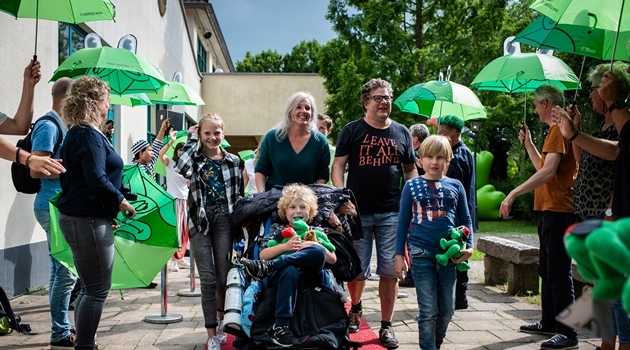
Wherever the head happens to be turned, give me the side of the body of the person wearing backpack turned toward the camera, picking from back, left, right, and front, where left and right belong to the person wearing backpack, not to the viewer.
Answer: right

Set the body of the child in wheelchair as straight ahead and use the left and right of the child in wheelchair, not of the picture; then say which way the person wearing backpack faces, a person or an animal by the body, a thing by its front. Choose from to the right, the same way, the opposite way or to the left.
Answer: to the left

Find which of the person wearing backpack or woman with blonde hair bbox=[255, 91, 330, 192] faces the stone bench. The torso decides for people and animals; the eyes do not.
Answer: the person wearing backpack

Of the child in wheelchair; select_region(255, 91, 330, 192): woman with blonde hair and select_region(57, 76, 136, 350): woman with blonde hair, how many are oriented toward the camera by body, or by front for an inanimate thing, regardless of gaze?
2

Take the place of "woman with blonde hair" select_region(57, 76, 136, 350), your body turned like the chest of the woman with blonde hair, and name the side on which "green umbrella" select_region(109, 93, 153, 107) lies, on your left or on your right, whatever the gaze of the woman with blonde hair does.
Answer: on your left

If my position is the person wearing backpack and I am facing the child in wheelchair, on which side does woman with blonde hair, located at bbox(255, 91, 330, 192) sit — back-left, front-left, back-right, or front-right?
front-left

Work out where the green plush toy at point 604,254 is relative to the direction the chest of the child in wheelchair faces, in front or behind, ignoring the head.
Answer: in front

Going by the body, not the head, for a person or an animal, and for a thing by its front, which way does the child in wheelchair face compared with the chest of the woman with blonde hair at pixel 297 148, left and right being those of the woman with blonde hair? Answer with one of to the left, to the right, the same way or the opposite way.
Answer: the same way

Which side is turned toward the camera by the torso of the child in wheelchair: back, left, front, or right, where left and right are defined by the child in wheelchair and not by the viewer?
front

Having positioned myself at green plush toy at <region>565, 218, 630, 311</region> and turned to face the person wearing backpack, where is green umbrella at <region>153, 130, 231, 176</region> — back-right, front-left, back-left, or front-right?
front-right

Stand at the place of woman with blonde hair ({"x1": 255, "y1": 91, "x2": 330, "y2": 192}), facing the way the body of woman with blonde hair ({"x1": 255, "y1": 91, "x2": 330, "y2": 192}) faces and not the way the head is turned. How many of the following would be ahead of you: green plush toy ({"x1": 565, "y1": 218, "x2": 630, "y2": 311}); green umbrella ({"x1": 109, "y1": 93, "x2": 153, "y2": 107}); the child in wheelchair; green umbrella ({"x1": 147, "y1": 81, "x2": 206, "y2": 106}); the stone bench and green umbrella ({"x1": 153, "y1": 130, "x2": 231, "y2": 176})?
2

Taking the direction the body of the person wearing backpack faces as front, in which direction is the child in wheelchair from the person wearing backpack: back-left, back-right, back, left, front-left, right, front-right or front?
front-right

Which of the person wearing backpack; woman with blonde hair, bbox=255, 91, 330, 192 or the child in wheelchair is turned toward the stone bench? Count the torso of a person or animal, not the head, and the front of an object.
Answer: the person wearing backpack

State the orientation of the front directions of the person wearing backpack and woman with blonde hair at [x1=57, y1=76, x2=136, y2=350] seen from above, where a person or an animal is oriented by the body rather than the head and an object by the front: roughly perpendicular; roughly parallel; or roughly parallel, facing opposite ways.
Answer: roughly parallel

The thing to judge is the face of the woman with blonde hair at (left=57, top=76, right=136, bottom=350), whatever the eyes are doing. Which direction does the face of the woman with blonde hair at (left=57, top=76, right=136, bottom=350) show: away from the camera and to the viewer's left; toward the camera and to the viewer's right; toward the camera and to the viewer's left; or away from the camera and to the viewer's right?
away from the camera and to the viewer's right

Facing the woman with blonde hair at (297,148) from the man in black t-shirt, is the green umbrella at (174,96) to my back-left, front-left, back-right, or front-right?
front-right

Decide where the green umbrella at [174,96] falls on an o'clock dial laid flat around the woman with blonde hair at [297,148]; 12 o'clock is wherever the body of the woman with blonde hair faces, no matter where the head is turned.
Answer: The green umbrella is roughly at 5 o'clock from the woman with blonde hair.

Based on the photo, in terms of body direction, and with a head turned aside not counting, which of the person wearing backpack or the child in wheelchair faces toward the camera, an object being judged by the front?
the child in wheelchair

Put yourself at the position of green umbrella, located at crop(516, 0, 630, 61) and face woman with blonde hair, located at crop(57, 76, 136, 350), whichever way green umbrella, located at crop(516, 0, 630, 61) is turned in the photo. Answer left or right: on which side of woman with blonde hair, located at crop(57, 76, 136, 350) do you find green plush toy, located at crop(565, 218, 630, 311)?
left

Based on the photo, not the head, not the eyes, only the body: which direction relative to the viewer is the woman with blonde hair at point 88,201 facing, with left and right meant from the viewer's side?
facing to the right of the viewer
